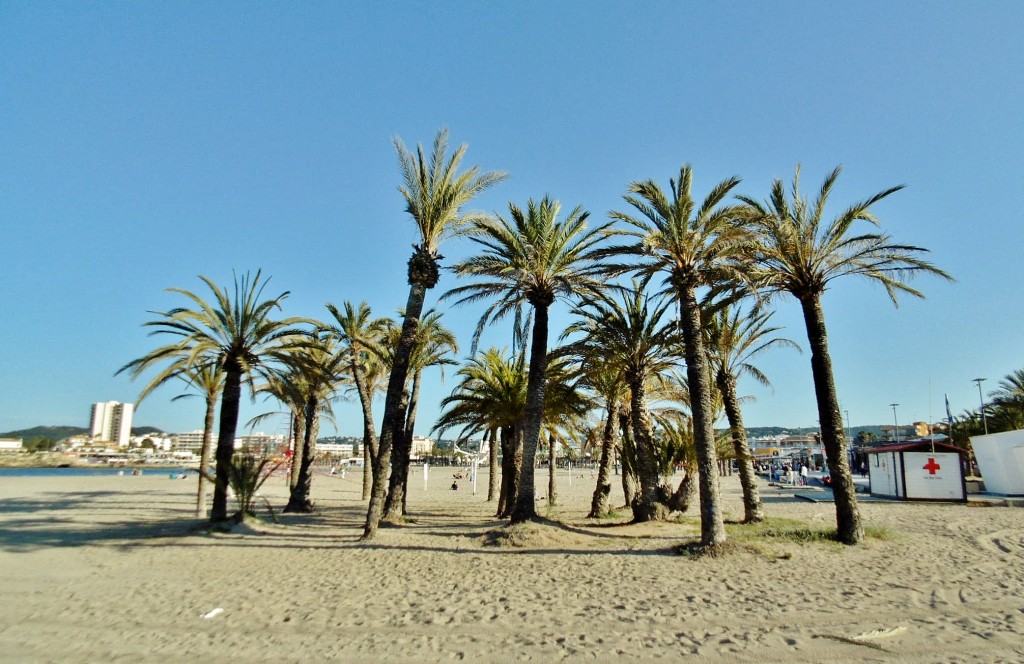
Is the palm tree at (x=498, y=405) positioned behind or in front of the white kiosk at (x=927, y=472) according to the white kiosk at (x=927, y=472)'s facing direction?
in front

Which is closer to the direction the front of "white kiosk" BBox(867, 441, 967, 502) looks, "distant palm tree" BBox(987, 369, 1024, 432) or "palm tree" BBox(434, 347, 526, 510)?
the palm tree

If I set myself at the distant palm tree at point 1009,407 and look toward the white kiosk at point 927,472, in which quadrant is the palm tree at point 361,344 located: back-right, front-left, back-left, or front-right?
front-right

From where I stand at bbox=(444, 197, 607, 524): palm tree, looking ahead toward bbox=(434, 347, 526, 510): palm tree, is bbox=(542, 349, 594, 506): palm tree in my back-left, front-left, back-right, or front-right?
front-right

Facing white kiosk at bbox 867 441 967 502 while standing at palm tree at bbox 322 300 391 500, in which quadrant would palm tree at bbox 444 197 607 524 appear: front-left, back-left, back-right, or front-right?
front-right

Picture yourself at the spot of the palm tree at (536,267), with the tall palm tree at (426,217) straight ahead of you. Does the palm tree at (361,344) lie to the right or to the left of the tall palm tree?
right

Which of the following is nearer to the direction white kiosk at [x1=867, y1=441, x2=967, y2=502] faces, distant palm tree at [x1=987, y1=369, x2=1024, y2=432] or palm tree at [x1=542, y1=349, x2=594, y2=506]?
the palm tree

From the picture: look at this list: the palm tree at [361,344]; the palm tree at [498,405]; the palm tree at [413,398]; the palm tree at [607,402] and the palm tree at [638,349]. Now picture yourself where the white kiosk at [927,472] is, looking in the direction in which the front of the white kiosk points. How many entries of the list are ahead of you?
5

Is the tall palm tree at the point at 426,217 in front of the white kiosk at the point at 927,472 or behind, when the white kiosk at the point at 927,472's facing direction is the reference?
in front
